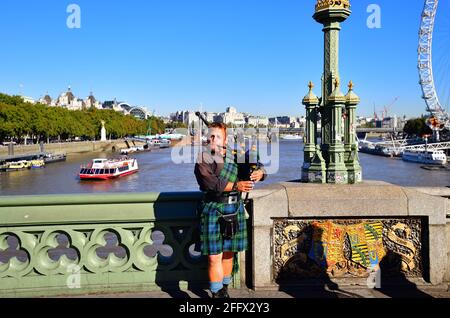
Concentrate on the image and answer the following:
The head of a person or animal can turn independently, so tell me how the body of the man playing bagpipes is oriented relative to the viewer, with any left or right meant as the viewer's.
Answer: facing the viewer and to the right of the viewer

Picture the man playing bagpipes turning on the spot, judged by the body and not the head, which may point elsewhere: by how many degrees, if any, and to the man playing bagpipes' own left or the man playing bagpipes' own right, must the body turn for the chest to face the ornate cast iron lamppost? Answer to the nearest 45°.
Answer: approximately 90° to the man playing bagpipes' own left
